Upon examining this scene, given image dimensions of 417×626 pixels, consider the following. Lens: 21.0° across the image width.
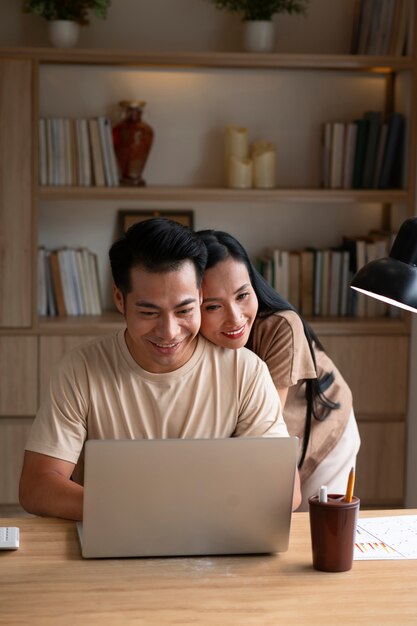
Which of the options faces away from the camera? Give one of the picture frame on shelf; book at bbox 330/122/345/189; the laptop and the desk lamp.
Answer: the laptop

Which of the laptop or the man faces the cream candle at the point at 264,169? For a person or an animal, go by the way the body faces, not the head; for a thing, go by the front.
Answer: the laptop

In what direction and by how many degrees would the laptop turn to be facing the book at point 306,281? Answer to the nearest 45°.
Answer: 0° — it already faces it

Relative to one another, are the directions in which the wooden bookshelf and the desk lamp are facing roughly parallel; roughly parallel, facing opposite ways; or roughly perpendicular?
roughly perpendicular

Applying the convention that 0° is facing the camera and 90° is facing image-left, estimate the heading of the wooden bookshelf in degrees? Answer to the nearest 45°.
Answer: approximately 0°

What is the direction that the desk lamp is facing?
to the viewer's left

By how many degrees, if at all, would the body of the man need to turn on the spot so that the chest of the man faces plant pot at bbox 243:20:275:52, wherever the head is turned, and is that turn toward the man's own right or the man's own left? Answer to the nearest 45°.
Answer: approximately 180°

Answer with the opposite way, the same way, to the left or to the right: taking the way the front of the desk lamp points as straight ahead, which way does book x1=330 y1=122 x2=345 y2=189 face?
to the left

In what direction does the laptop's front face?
away from the camera
